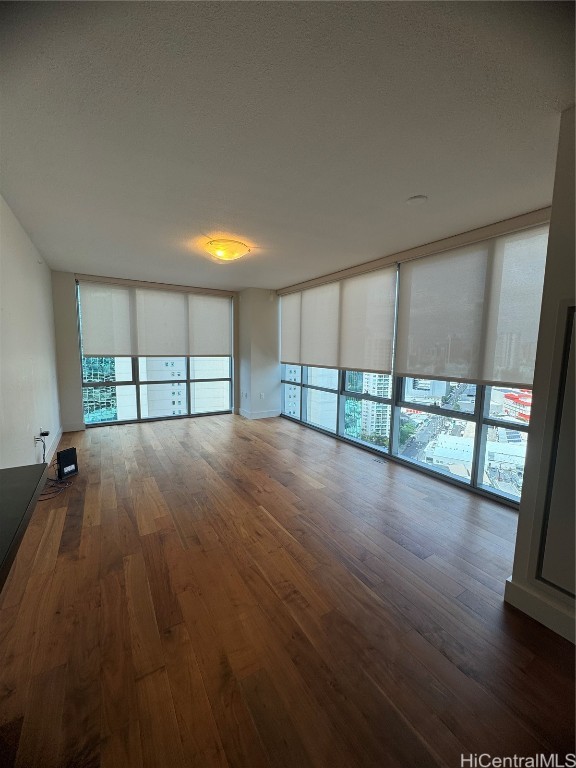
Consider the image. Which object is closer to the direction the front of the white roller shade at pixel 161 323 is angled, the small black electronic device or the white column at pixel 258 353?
the small black electronic device

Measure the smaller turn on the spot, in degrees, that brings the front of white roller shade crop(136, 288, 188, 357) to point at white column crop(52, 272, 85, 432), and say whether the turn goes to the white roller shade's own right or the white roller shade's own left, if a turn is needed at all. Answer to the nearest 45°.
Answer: approximately 90° to the white roller shade's own right

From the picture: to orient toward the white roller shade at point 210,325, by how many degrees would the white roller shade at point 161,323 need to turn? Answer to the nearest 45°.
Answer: approximately 90° to its left

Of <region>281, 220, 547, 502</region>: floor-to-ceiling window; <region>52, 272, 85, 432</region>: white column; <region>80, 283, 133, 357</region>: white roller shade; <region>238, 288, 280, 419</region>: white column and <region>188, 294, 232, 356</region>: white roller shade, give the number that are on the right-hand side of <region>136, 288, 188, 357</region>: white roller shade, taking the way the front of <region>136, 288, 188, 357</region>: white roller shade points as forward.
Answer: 2

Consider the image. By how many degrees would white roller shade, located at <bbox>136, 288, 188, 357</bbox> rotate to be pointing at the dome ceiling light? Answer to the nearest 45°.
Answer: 0° — it already faces it

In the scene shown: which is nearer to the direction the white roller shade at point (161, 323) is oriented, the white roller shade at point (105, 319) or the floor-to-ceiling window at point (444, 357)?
the floor-to-ceiling window

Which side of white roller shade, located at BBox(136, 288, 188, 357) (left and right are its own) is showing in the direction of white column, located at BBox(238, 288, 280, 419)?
left

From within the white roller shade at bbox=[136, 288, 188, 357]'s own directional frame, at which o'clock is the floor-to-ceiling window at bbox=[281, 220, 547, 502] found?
The floor-to-ceiling window is roughly at 11 o'clock from the white roller shade.

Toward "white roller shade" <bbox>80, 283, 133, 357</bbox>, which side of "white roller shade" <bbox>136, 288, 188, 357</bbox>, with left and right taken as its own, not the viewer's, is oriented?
right

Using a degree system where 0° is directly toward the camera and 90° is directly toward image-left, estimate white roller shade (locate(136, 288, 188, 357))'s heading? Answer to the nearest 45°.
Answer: approximately 0°
